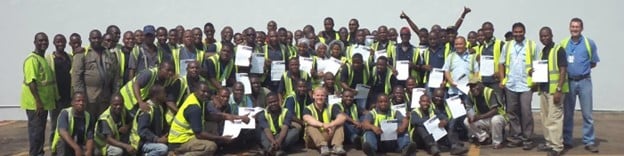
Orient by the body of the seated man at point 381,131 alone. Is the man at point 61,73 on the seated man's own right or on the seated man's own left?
on the seated man's own right

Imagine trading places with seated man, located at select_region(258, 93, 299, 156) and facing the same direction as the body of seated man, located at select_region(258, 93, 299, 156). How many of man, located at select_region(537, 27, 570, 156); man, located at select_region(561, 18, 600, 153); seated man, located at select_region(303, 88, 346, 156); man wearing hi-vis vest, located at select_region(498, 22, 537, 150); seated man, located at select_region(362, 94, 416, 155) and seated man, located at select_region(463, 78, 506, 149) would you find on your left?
6

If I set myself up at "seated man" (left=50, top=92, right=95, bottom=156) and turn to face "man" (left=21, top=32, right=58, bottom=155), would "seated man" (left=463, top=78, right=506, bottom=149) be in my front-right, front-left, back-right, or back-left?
back-right

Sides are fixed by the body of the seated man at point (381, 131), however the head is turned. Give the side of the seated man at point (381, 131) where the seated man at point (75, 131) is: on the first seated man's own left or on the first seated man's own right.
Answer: on the first seated man's own right

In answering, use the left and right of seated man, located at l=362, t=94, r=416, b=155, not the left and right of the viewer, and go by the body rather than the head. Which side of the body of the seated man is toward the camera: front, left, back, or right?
front

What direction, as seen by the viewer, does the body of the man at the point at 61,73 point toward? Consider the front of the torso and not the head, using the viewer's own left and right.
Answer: facing the viewer

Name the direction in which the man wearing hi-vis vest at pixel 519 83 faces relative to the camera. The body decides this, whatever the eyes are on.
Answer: toward the camera

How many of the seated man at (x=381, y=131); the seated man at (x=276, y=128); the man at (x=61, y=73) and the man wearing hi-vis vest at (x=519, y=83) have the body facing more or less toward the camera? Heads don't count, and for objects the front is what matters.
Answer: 4

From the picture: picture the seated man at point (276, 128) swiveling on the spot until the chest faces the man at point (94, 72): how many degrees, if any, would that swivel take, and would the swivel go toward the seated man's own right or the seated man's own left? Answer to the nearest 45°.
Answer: approximately 90° to the seated man's own right

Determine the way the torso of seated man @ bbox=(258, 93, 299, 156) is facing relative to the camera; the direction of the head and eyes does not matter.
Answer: toward the camera

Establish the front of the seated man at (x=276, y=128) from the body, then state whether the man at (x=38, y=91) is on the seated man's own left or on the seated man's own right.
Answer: on the seated man's own right
